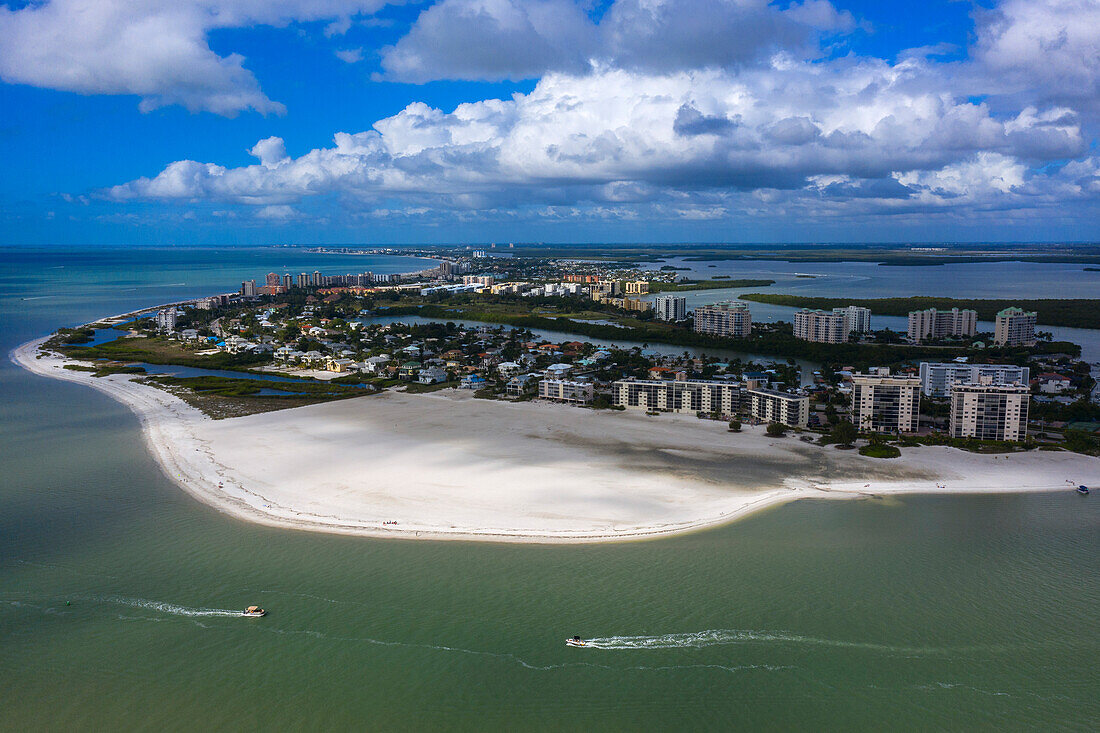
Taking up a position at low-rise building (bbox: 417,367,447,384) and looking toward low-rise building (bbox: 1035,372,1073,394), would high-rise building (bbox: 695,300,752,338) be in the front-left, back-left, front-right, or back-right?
front-left

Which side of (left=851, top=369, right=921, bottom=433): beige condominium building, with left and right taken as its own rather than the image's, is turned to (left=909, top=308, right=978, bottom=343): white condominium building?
back

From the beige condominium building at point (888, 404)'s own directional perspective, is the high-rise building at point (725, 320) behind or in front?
behind

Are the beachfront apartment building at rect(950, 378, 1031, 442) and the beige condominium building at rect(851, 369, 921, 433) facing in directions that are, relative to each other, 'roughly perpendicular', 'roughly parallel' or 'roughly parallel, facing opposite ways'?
roughly parallel

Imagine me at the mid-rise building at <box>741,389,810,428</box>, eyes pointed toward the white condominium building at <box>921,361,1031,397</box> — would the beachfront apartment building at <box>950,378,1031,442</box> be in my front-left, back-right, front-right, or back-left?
front-right

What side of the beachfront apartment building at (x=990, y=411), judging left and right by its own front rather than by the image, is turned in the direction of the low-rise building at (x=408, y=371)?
right

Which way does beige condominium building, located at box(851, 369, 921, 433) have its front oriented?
toward the camera

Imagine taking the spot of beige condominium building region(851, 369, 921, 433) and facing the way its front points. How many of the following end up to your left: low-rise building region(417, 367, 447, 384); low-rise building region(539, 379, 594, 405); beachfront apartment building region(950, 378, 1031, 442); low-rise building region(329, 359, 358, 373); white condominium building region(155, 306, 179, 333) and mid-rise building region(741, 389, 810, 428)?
1

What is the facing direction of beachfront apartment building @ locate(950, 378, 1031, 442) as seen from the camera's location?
facing the viewer

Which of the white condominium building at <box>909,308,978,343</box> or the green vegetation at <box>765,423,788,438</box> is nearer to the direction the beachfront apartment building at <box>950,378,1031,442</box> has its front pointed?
the green vegetation

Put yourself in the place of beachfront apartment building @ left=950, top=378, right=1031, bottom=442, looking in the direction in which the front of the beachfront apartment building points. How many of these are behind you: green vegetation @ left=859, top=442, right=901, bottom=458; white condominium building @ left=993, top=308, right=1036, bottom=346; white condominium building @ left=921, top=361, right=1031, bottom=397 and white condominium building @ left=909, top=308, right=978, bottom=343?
3

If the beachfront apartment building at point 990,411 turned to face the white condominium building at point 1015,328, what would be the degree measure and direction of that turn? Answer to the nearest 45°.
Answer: approximately 180°

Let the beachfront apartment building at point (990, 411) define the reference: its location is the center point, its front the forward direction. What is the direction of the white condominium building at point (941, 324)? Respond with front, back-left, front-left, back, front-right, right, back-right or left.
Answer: back

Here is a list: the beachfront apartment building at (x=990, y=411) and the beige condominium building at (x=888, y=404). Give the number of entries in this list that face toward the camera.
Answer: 2
